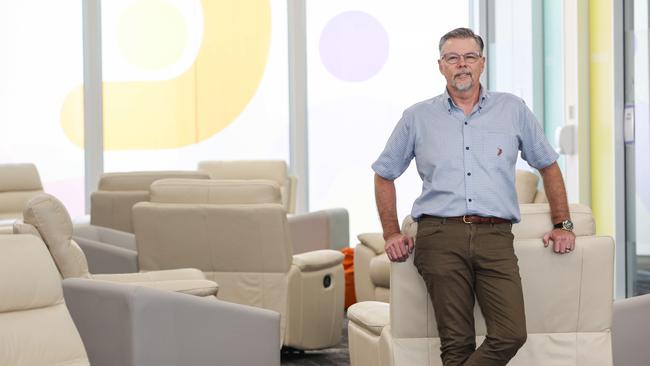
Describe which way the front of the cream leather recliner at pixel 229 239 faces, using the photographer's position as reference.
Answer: facing away from the viewer and to the right of the viewer

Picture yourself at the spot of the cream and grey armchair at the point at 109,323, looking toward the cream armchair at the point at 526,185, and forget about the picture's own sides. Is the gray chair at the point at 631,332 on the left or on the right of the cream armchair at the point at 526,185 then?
right

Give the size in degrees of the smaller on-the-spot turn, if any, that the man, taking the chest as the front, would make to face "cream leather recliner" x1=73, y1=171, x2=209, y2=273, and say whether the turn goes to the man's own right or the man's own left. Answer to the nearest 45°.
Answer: approximately 135° to the man's own right

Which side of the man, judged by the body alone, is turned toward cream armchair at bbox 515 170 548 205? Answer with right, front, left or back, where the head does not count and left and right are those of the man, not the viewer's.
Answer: back

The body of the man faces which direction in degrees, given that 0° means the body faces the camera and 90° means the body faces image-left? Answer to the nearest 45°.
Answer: approximately 0°

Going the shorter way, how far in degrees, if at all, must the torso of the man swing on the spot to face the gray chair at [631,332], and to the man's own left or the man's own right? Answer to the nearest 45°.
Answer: approximately 135° to the man's own left

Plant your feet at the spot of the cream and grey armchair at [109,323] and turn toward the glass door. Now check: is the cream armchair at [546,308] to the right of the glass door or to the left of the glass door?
right

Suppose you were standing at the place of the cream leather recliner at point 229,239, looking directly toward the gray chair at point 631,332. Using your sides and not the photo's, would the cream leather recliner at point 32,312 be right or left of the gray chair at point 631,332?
right

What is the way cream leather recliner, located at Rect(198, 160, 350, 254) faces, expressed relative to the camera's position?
facing away from the viewer and to the right of the viewer

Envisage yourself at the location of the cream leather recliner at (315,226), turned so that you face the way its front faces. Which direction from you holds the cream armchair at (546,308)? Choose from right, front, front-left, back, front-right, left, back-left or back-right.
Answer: back-right

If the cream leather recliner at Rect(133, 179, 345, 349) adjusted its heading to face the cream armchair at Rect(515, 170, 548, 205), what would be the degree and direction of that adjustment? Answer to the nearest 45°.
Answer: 0° — it already faces it
